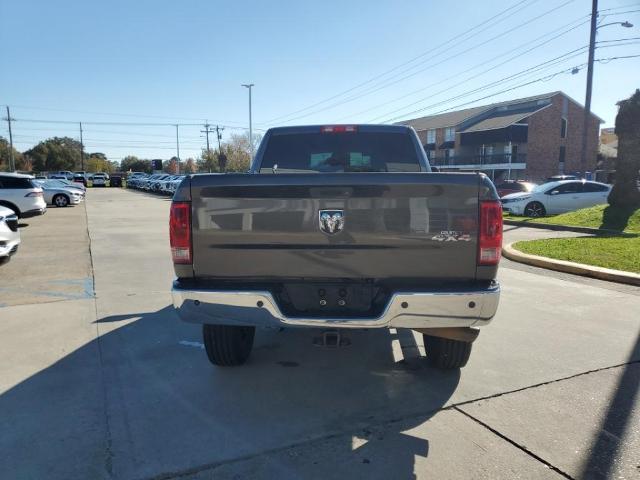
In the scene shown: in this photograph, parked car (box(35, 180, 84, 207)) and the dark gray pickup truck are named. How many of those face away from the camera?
1

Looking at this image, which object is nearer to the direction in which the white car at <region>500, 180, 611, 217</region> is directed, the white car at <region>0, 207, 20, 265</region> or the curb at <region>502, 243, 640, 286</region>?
the white car

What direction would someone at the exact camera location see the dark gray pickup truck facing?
facing away from the viewer

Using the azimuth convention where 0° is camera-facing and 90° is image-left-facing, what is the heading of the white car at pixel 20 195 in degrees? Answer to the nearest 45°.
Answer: approximately 135°

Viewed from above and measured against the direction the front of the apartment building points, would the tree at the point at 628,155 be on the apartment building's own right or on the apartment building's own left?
on the apartment building's own left

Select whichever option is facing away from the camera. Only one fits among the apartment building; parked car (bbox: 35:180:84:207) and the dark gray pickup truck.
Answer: the dark gray pickup truck
